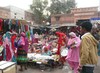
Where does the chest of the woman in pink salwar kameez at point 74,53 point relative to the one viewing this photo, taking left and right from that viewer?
facing the viewer and to the left of the viewer

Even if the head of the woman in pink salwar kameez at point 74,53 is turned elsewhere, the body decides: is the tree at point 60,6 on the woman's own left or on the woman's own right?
on the woman's own right

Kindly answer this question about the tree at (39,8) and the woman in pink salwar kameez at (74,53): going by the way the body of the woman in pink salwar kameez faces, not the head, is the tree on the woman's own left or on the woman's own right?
on the woman's own right

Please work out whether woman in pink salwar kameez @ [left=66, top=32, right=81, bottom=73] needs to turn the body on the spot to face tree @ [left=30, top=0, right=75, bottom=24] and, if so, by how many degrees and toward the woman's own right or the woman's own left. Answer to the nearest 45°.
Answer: approximately 135° to the woman's own right

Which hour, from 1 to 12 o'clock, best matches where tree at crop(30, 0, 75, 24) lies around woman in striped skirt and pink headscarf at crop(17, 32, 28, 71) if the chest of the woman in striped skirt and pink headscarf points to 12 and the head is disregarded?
The tree is roughly at 11 o'clock from the woman in striped skirt and pink headscarf.

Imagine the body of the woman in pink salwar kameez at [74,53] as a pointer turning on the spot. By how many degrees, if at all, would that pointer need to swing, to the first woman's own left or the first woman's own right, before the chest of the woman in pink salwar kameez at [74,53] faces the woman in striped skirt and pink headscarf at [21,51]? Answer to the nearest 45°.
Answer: approximately 45° to the first woman's own right

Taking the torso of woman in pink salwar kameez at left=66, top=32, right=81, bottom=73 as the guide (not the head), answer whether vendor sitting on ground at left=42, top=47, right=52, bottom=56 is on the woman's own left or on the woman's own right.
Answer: on the woman's own right
